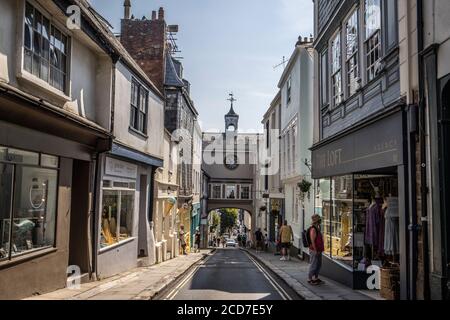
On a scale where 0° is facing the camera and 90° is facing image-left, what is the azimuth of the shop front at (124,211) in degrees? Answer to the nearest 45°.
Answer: approximately 315°

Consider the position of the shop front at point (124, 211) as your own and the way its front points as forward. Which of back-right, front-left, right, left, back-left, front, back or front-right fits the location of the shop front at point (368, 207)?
front

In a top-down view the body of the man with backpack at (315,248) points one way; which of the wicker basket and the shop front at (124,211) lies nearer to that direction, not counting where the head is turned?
the wicker basket

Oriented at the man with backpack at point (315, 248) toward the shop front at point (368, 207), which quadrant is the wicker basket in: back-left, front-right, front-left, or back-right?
front-right

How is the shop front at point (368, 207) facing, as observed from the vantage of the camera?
facing the viewer and to the left of the viewer
